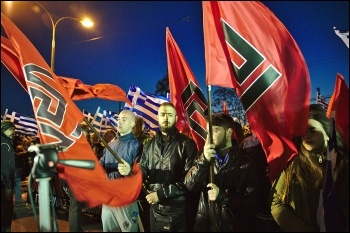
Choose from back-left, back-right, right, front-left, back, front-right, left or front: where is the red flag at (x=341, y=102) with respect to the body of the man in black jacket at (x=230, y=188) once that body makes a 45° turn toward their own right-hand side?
back

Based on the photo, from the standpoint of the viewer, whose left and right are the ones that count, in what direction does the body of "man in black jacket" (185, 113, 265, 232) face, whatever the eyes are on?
facing the viewer and to the left of the viewer

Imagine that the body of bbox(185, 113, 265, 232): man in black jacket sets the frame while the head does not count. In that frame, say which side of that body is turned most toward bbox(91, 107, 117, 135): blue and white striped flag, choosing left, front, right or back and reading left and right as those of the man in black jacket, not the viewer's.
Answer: right

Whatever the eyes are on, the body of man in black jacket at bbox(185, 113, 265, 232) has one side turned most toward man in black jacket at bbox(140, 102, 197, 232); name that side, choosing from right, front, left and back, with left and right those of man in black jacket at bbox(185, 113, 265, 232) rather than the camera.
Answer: right

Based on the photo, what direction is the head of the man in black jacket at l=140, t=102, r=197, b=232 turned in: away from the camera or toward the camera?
toward the camera
